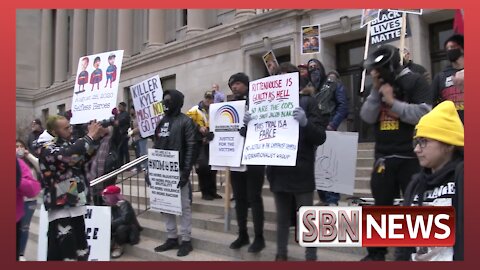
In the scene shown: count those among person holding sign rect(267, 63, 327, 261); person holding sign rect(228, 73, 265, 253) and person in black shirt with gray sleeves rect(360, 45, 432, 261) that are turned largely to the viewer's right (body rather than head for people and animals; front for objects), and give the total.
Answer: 0

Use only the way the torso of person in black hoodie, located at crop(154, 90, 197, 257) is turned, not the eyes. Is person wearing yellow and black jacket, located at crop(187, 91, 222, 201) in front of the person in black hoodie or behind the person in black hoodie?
behind

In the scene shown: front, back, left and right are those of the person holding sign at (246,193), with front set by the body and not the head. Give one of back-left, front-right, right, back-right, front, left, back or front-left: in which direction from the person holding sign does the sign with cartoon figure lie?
front-right

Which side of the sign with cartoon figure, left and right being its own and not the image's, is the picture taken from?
front

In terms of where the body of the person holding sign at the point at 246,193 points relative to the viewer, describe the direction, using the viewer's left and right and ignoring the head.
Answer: facing the viewer and to the left of the viewer

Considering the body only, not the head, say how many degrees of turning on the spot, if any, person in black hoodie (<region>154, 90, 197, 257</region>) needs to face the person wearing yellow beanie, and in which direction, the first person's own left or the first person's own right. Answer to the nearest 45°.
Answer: approximately 90° to the first person's own left

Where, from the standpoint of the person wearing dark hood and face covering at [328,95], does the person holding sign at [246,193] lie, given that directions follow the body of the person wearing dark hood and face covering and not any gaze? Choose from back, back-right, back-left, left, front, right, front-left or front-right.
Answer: front

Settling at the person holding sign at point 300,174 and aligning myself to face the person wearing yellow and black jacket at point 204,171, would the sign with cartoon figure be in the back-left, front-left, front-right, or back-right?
front-left

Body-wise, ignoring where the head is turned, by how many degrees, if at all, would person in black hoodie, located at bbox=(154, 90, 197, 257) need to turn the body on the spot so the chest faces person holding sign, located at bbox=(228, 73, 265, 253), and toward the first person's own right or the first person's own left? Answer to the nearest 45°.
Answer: approximately 90° to the first person's own left

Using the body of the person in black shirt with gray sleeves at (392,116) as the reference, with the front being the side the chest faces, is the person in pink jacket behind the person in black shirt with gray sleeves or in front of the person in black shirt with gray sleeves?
in front

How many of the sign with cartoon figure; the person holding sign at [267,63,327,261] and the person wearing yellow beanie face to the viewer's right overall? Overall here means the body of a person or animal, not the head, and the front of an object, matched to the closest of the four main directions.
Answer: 0

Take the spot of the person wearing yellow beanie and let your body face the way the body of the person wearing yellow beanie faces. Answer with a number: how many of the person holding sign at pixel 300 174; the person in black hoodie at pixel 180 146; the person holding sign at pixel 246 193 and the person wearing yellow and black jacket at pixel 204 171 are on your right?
4

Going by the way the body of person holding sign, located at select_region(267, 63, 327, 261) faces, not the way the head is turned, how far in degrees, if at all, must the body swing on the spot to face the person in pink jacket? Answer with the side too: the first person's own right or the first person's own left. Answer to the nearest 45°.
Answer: approximately 45° to the first person's own right

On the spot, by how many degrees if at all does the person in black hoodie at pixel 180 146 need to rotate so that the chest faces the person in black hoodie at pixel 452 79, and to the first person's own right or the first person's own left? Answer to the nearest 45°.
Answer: approximately 90° to the first person's own left

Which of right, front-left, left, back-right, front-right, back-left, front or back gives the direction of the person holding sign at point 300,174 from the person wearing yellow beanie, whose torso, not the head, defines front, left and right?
right
